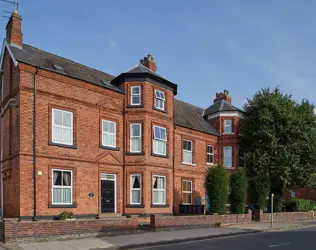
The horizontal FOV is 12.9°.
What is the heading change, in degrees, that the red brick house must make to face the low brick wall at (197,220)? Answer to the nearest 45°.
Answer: approximately 45° to its left

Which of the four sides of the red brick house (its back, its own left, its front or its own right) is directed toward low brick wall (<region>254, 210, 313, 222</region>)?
left

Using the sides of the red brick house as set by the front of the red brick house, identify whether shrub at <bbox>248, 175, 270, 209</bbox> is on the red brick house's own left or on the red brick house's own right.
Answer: on the red brick house's own left

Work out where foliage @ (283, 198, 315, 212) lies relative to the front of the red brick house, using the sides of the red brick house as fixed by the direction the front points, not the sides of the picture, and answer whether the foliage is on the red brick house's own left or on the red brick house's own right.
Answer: on the red brick house's own left

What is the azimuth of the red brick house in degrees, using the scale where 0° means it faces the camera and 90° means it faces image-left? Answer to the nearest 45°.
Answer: approximately 315°

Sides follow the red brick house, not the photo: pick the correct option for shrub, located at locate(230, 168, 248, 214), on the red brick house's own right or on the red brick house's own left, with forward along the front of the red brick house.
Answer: on the red brick house's own left

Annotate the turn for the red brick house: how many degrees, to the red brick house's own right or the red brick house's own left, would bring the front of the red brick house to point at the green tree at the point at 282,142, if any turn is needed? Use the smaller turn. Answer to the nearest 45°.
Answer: approximately 90° to the red brick house's own left
